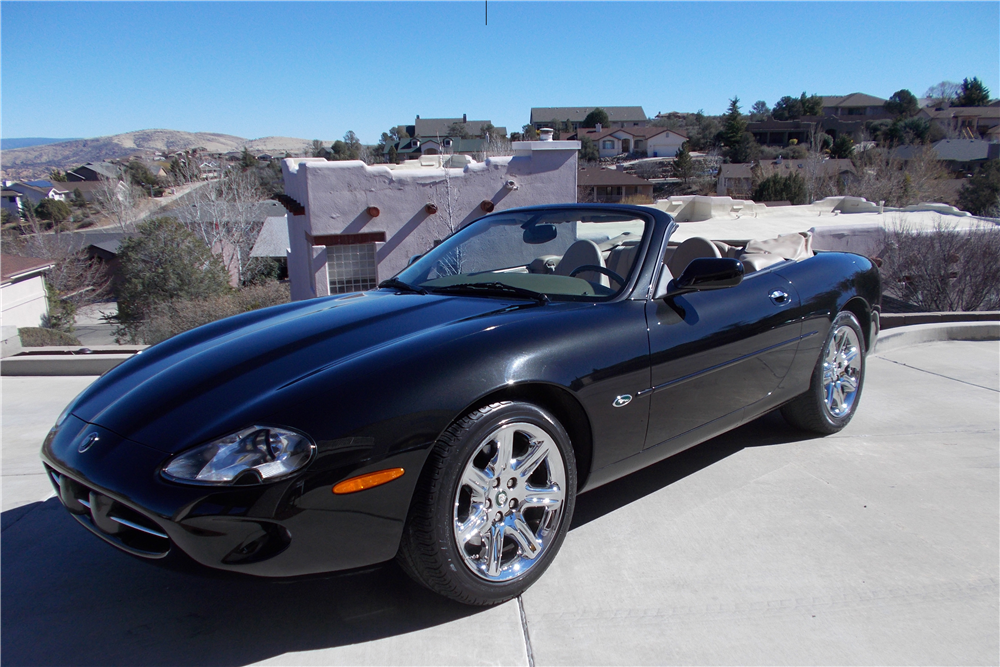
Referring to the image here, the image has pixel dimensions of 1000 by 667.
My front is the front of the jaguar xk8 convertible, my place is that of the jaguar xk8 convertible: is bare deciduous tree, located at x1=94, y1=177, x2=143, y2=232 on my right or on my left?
on my right

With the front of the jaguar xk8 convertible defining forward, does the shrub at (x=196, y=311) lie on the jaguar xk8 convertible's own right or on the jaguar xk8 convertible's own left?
on the jaguar xk8 convertible's own right

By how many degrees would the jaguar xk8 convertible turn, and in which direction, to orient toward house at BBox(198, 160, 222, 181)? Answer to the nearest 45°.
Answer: approximately 135° to its right

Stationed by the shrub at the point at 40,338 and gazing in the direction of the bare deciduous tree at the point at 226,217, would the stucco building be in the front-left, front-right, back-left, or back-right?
front-right

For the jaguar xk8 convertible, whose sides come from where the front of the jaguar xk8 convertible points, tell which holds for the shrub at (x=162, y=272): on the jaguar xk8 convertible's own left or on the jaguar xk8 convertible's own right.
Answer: on the jaguar xk8 convertible's own right

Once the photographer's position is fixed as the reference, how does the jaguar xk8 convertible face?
facing the viewer and to the left of the viewer

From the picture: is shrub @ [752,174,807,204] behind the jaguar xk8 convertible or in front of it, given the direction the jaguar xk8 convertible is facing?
behind

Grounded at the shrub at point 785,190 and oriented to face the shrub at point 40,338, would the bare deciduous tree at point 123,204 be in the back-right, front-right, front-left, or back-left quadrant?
front-right

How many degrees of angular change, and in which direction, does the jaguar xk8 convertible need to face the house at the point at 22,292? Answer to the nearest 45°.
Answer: approximately 90° to its right

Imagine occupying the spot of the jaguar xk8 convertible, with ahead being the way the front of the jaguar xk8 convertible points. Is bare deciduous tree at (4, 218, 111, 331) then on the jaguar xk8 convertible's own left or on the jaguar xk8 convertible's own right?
on the jaguar xk8 convertible's own right

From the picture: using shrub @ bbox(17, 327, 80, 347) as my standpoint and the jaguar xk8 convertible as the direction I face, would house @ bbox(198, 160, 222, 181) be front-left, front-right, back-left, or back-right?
back-left

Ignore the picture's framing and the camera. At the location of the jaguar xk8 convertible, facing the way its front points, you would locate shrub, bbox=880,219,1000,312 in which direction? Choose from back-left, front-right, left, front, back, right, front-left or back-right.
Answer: back

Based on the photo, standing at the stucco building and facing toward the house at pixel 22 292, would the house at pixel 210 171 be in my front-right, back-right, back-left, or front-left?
front-right

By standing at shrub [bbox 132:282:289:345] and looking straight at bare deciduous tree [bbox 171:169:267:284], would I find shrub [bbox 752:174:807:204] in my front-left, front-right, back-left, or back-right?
front-right

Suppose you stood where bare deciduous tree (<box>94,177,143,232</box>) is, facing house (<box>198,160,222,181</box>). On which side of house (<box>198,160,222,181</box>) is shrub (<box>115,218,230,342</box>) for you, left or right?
right

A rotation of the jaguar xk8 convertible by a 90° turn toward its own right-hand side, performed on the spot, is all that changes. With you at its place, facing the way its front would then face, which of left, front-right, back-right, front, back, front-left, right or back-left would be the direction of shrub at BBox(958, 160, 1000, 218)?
right
